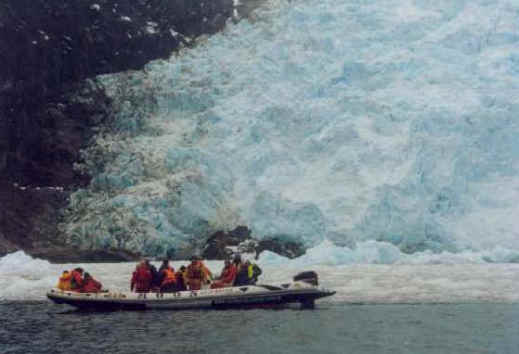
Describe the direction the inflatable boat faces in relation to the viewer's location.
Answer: facing to the left of the viewer
